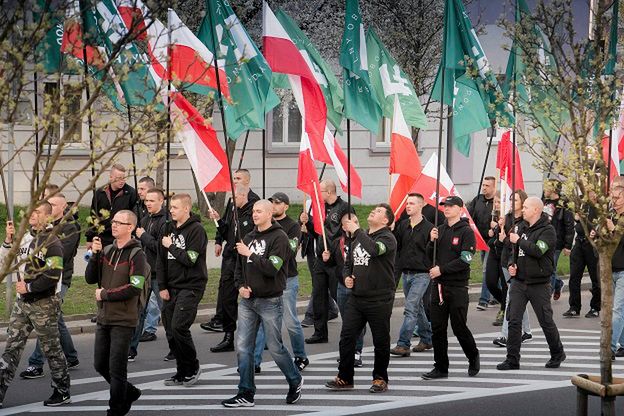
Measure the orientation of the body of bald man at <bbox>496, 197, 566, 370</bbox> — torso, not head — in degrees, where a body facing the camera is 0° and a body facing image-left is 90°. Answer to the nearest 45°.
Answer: approximately 45°

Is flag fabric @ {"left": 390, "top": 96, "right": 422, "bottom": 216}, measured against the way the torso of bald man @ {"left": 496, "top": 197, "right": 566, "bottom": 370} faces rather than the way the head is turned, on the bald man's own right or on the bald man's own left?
on the bald man's own right
